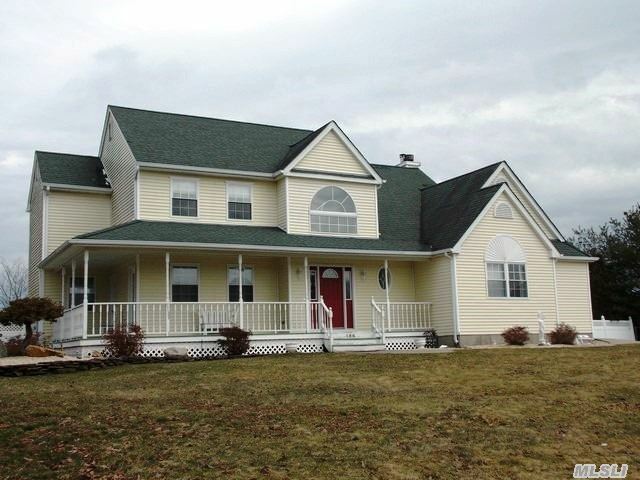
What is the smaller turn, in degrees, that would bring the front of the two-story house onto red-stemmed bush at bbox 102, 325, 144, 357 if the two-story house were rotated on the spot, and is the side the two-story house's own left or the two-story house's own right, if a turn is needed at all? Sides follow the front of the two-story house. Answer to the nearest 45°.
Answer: approximately 90° to the two-story house's own right

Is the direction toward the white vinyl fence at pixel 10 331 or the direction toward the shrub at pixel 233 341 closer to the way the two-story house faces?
the shrub

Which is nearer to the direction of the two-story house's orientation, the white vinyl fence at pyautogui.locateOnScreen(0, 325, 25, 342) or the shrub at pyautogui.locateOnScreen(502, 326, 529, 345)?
the shrub

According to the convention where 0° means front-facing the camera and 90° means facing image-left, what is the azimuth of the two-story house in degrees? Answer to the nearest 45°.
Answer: approximately 315°

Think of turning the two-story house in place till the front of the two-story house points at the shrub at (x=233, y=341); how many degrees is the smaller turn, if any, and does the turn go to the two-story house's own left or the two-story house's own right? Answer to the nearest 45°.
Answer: approximately 45° to the two-story house's own right

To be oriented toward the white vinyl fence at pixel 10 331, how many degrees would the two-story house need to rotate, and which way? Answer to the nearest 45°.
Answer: approximately 135° to its right
